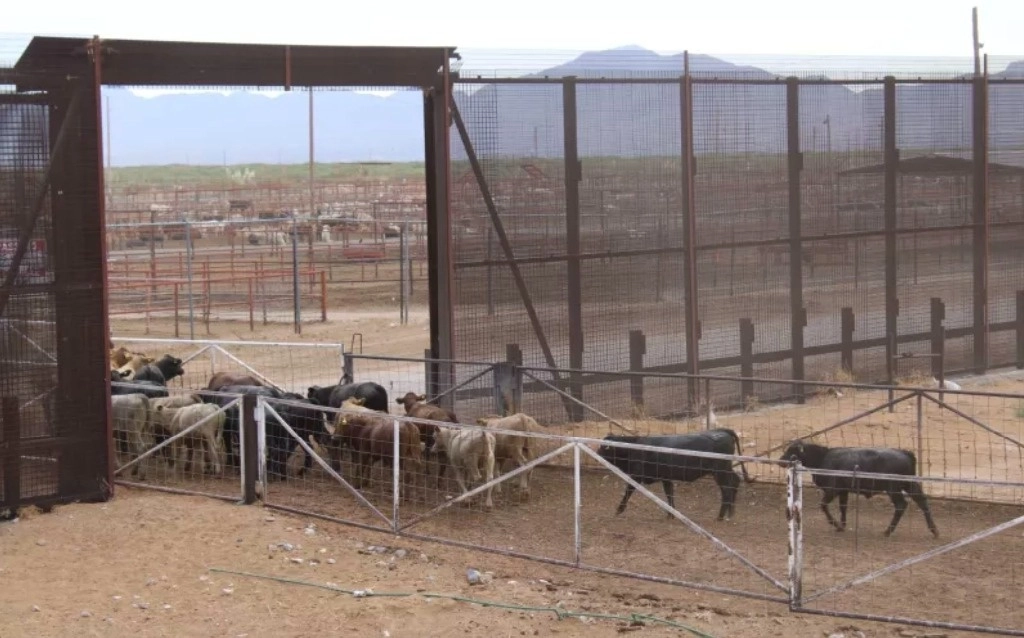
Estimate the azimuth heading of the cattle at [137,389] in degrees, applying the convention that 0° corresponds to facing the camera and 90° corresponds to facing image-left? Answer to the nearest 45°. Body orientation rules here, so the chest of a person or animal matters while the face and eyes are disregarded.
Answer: approximately 90°

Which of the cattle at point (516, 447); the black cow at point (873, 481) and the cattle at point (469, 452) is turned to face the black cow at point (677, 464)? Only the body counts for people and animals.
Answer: the black cow at point (873, 481)

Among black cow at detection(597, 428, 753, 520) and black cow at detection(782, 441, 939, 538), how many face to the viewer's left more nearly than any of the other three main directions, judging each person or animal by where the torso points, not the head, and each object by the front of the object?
2

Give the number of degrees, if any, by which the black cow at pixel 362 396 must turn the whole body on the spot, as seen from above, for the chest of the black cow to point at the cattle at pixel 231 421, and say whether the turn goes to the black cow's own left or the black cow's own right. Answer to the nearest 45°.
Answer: approximately 45° to the black cow's own left

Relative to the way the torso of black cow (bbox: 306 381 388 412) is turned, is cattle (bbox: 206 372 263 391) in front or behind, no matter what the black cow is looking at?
in front

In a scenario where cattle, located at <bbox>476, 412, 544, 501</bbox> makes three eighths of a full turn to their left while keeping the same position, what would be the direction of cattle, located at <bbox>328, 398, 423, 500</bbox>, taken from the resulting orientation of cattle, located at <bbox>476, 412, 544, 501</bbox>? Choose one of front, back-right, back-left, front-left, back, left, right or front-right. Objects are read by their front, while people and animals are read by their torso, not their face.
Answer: right

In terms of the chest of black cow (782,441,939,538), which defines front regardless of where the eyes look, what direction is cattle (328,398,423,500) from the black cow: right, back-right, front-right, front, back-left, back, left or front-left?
front

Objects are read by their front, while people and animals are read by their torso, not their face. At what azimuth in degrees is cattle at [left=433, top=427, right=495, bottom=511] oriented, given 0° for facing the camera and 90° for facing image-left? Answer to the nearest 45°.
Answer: approximately 135°

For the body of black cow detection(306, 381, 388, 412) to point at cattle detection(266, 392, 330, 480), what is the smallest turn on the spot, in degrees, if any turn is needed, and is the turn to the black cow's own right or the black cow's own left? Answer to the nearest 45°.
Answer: approximately 45° to the black cow's own left

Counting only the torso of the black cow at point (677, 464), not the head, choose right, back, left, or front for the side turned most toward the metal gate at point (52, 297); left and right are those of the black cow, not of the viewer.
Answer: front

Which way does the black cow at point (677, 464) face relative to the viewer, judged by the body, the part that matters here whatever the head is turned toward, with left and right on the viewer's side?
facing to the left of the viewer

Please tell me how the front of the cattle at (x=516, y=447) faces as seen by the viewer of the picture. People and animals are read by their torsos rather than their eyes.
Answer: facing away from the viewer and to the left of the viewer

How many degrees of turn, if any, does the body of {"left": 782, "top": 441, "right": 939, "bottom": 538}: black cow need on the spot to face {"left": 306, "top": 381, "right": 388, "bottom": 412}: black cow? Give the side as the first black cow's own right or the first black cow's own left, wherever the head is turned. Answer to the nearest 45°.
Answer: approximately 45° to the first black cow's own right

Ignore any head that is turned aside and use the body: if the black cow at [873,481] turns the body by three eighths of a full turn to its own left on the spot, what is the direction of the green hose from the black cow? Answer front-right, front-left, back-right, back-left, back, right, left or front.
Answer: right

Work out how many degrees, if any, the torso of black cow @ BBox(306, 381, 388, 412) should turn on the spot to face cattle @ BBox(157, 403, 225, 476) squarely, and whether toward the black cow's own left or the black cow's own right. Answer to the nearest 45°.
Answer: approximately 45° to the black cow's own left

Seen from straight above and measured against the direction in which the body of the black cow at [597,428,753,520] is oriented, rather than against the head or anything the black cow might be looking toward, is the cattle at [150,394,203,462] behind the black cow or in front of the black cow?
in front

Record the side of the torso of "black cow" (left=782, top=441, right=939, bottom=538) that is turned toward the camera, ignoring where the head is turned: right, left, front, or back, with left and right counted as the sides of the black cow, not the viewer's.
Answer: left

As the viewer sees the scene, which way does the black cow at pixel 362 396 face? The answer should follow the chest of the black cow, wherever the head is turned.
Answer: to the viewer's left
